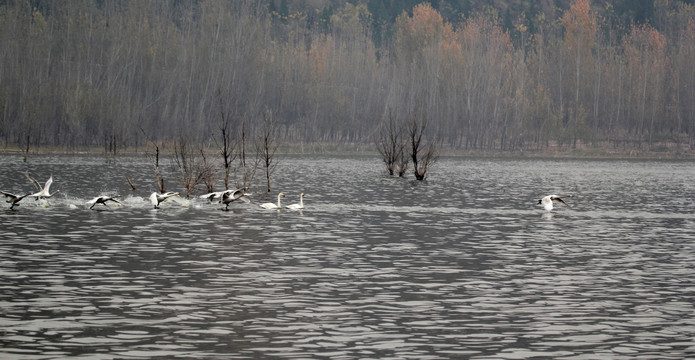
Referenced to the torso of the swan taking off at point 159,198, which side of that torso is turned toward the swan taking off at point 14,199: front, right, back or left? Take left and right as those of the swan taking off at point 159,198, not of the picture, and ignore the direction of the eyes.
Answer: back

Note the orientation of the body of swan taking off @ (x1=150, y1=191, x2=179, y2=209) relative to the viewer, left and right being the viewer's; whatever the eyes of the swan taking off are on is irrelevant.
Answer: facing to the right of the viewer

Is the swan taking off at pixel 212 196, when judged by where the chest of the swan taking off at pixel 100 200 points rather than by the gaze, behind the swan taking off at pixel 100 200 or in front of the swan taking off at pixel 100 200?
in front

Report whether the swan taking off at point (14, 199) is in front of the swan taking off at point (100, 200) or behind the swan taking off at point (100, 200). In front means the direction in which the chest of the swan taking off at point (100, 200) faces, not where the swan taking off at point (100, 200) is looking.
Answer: behind

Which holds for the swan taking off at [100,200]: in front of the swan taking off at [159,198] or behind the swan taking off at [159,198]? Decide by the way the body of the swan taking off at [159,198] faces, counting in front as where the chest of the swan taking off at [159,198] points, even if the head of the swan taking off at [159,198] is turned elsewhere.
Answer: behind

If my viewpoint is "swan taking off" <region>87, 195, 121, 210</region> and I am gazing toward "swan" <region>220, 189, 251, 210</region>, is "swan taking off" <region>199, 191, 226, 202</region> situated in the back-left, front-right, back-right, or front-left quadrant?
front-left

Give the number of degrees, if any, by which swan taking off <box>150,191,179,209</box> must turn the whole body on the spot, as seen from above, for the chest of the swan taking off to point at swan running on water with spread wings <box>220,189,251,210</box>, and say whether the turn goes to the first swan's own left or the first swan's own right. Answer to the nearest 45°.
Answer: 0° — it already faces it

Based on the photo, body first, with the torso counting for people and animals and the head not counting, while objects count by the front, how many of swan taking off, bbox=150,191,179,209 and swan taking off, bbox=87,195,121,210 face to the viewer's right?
2

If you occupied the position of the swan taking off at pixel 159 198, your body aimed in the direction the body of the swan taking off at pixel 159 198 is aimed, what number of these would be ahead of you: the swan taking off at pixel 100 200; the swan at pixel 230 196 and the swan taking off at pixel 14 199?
1

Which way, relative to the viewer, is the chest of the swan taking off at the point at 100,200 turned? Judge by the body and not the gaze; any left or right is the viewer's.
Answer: facing to the right of the viewer

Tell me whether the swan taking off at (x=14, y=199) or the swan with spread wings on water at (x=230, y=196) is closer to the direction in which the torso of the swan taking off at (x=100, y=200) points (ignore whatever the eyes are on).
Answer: the swan with spread wings on water

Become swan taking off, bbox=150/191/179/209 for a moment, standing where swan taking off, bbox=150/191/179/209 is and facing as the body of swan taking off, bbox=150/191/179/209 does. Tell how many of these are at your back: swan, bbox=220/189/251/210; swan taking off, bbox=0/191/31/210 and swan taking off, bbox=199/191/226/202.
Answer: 1
